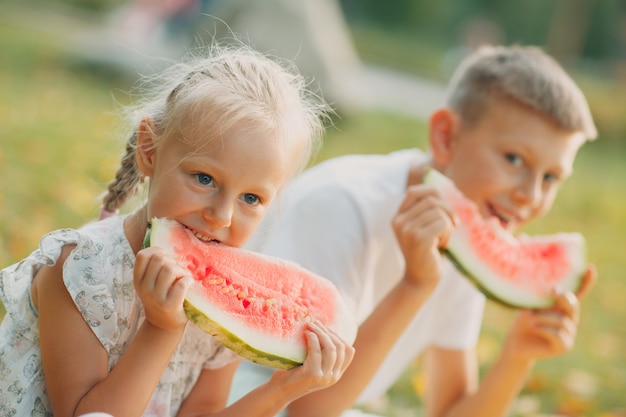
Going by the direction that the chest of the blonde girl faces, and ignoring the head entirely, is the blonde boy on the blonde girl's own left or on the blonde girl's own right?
on the blonde girl's own left

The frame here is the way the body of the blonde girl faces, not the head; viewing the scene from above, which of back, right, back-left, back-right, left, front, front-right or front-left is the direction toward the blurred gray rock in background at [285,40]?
back-left

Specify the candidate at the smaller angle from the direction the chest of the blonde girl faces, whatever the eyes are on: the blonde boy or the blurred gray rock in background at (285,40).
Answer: the blonde boy

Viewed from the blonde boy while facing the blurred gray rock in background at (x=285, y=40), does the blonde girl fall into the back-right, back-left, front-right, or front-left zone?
back-left

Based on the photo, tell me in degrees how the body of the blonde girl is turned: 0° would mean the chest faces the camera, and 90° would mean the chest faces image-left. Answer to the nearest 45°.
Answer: approximately 315°

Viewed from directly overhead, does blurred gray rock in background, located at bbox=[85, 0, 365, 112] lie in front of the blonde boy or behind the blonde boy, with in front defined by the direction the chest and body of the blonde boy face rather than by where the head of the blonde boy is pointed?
behind

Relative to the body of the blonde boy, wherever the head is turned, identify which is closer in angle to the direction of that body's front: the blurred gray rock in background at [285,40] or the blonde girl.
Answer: the blonde girl

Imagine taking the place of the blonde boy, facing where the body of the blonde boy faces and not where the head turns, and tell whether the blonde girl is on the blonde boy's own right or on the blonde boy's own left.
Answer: on the blonde boy's own right
